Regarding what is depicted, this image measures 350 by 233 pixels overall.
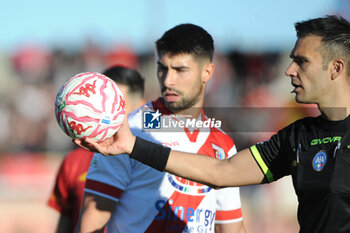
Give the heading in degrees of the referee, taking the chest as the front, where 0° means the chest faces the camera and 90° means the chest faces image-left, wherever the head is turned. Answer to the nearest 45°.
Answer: approximately 45°

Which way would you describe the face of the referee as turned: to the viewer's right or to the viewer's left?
to the viewer's left
